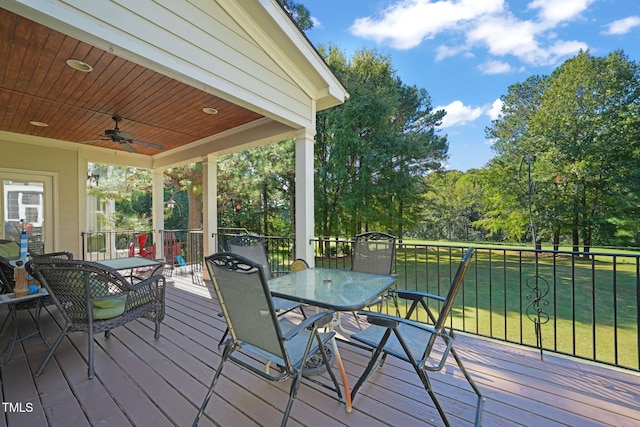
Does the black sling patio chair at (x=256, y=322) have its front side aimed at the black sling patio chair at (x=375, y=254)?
yes

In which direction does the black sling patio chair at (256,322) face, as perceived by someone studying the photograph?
facing away from the viewer and to the right of the viewer

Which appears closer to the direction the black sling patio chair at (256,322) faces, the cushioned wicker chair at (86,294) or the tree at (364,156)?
the tree
